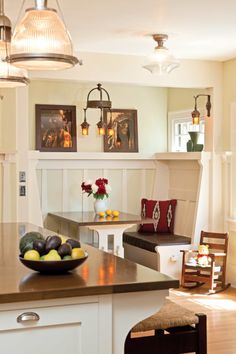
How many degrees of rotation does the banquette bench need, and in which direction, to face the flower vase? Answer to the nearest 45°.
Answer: approximately 45° to its right

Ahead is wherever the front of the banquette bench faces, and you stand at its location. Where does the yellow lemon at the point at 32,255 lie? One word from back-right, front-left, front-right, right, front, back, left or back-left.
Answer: front-left

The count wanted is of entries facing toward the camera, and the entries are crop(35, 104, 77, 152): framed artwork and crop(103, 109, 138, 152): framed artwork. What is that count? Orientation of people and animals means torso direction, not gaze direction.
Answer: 2

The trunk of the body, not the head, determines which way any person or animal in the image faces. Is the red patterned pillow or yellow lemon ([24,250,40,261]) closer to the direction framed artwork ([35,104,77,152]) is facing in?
the yellow lemon

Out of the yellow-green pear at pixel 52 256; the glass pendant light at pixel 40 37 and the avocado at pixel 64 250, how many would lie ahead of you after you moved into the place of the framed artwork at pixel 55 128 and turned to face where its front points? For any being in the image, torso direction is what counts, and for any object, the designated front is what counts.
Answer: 3

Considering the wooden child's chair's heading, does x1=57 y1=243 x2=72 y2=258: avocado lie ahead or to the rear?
ahead

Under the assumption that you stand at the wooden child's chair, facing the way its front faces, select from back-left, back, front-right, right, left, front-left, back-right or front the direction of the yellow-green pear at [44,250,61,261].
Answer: front-left

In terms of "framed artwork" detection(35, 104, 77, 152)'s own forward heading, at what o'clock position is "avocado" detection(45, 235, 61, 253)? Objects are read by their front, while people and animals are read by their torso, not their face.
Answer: The avocado is roughly at 12 o'clock from the framed artwork.

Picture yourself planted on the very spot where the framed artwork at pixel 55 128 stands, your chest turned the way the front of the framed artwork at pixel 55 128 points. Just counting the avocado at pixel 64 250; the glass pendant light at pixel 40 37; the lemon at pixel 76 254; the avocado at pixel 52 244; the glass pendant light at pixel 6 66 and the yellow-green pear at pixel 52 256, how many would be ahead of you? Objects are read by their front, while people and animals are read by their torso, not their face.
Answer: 6

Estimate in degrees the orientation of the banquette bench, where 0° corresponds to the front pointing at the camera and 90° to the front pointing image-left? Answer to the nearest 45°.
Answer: approximately 45°
